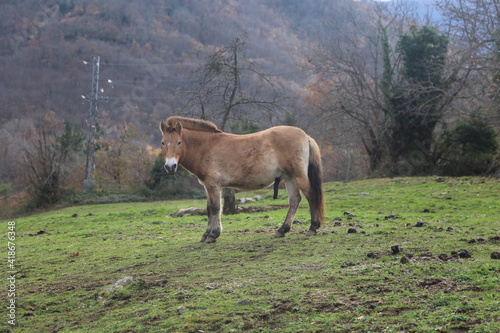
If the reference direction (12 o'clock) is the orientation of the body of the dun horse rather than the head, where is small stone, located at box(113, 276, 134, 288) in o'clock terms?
The small stone is roughly at 10 o'clock from the dun horse.

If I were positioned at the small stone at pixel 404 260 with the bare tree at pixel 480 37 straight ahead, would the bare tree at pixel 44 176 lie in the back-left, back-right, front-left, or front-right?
front-left

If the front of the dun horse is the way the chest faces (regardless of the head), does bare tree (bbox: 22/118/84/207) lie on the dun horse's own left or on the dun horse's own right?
on the dun horse's own right

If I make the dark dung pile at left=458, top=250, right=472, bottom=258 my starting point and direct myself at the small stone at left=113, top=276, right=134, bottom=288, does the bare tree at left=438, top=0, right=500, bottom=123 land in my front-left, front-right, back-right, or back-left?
back-right

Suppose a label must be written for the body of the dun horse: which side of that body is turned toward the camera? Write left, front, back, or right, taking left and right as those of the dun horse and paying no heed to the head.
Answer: left

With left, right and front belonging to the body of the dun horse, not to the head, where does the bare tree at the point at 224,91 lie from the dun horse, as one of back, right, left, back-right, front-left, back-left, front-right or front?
right

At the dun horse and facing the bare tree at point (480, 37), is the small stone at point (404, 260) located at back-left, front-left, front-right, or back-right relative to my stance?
back-right

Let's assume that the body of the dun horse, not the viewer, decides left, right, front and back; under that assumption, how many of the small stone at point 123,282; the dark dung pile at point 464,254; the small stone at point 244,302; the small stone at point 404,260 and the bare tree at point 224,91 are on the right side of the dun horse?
1

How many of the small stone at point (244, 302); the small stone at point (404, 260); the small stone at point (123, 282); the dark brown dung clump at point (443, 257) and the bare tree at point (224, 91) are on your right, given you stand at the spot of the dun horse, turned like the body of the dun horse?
1

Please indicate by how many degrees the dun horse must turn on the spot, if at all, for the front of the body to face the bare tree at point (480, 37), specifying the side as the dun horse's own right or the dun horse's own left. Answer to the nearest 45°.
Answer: approximately 135° to the dun horse's own right

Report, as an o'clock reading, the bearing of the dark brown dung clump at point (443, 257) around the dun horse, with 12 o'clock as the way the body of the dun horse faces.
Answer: The dark brown dung clump is roughly at 8 o'clock from the dun horse.

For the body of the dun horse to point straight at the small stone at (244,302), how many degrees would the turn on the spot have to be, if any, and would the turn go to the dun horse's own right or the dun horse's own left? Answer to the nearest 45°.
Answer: approximately 90° to the dun horse's own left
